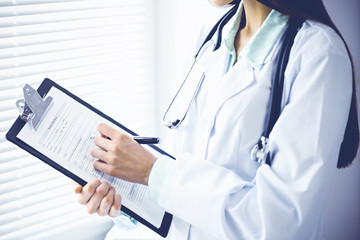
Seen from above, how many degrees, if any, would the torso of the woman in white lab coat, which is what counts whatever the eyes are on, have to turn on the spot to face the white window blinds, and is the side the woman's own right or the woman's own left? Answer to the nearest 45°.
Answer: approximately 90° to the woman's own right

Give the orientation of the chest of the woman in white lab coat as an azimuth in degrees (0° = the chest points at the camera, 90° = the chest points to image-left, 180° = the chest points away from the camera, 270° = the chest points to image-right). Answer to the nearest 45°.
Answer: approximately 45°
